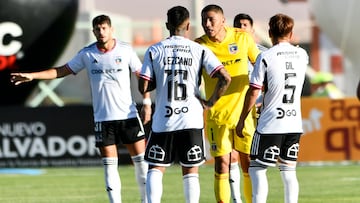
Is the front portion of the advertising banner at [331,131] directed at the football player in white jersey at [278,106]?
yes

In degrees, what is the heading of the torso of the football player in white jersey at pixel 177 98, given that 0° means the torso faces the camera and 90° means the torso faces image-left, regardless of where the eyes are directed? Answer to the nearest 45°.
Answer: approximately 180°

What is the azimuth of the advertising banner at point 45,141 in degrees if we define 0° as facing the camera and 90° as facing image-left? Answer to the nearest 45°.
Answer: approximately 0°

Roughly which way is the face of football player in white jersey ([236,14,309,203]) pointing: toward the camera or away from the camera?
away from the camera

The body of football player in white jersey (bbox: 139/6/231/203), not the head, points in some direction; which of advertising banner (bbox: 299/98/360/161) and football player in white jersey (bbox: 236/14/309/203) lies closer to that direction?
the advertising banner

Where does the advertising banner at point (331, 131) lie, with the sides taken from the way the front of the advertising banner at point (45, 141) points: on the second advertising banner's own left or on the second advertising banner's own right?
on the second advertising banner's own left

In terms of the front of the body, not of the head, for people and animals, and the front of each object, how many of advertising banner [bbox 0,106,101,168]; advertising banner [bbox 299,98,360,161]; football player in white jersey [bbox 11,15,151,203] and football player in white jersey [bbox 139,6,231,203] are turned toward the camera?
3

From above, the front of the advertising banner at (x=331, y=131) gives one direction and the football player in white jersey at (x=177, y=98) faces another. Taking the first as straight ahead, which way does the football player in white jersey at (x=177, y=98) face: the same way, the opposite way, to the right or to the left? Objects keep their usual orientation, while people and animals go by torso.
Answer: the opposite way

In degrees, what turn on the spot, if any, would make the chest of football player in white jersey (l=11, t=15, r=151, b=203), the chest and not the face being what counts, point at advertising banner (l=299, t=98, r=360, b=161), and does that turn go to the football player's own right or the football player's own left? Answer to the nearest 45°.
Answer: approximately 135° to the football player's own left

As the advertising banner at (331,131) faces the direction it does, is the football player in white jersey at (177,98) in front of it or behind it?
in front
